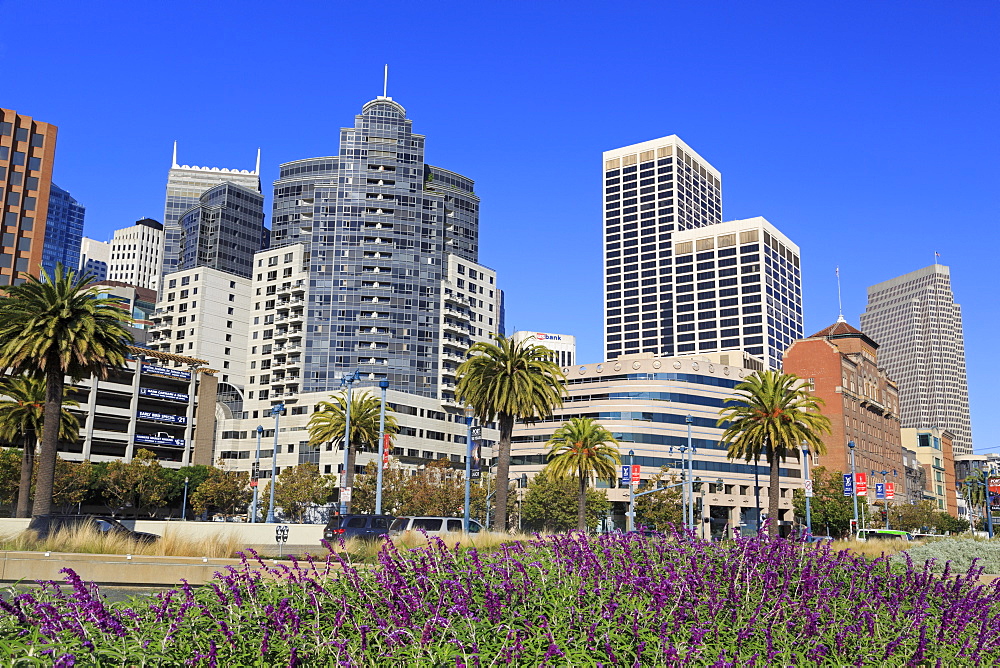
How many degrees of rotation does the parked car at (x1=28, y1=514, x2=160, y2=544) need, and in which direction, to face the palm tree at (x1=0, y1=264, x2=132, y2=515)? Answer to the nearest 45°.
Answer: approximately 90° to its left

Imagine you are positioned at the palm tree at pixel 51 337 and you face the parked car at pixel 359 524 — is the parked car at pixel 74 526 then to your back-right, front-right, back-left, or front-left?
front-right

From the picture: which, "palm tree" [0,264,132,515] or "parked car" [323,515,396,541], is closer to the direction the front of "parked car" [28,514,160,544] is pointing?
the parked car

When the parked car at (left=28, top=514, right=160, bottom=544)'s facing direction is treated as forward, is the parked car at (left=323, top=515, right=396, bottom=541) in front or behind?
in front
